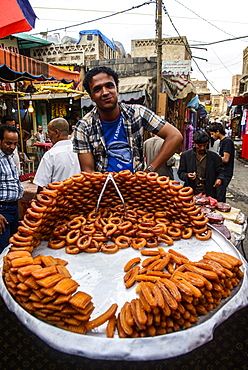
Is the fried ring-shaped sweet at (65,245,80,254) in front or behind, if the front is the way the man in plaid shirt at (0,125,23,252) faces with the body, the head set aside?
in front

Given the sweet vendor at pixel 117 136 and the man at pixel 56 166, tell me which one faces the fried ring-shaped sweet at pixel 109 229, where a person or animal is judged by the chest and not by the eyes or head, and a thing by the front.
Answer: the sweet vendor

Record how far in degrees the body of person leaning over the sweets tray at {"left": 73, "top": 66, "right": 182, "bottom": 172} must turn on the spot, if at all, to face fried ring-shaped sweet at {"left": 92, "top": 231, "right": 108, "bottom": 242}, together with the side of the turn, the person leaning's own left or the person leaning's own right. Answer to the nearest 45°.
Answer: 0° — they already face it

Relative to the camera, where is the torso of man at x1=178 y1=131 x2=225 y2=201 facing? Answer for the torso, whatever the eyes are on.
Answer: toward the camera

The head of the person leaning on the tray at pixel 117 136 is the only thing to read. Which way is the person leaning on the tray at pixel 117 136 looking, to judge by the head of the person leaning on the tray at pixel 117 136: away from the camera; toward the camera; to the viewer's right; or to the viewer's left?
toward the camera

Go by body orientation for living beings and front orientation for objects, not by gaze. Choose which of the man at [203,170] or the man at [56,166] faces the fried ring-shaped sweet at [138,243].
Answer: the man at [203,170]

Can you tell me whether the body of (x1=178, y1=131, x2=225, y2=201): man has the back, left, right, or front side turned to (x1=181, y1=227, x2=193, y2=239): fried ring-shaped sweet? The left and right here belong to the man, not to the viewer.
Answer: front

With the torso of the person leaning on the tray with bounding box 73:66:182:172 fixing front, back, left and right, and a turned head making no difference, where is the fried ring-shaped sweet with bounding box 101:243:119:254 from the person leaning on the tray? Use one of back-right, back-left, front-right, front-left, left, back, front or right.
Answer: front

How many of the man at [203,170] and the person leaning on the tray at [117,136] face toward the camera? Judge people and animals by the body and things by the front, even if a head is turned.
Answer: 2

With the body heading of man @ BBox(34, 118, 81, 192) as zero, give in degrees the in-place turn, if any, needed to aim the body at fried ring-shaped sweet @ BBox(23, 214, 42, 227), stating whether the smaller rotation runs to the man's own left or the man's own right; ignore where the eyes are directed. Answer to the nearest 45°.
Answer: approximately 135° to the man's own left

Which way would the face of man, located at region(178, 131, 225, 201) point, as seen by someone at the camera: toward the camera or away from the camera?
toward the camera

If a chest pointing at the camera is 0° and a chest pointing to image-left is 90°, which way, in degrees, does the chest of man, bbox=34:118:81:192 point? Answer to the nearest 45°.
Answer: approximately 135°

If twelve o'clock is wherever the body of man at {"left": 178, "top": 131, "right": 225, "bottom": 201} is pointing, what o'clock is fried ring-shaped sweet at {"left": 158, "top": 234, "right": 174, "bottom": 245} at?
The fried ring-shaped sweet is roughly at 12 o'clock from the man.

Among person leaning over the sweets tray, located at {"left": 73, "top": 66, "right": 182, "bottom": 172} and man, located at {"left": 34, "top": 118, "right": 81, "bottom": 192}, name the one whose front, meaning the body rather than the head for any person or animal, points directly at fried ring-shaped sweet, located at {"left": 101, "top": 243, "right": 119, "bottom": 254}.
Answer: the person leaning over the sweets tray

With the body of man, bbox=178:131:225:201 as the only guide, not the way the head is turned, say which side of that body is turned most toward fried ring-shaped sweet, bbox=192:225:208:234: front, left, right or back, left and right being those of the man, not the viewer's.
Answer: front
